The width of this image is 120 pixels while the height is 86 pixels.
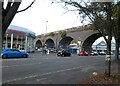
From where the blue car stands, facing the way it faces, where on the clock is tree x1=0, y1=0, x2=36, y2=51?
The tree is roughly at 3 o'clock from the blue car.
